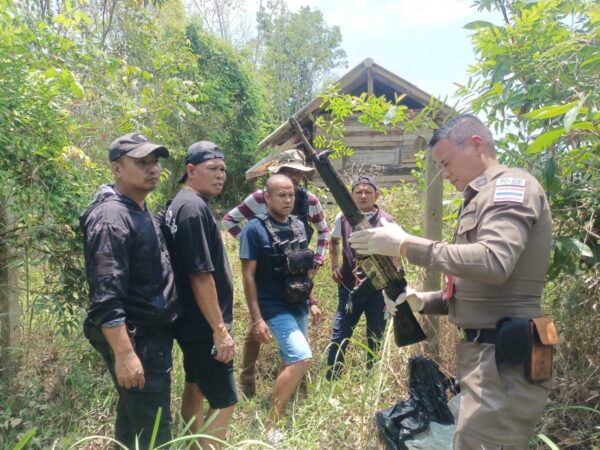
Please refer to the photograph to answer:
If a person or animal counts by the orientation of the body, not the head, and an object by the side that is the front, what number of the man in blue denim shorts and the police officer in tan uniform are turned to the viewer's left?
1

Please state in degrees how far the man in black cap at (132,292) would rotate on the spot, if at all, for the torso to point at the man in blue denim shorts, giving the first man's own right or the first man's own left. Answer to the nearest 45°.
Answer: approximately 90° to the first man's own left

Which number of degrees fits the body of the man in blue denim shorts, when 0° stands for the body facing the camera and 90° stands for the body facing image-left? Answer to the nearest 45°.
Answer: approximately 315°

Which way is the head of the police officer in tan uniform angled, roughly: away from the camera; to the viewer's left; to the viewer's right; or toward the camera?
to the viewer's left

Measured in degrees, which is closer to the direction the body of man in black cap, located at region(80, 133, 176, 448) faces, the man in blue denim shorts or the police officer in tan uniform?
the police officer in tan uniform

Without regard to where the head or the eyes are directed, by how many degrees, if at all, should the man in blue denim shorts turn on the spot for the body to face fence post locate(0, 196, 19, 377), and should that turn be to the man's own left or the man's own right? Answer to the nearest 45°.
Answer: approximately 135° to the man's own right

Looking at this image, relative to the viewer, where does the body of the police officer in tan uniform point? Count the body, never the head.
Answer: to the viewer's left

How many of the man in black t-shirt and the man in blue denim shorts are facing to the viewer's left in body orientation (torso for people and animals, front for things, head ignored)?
0

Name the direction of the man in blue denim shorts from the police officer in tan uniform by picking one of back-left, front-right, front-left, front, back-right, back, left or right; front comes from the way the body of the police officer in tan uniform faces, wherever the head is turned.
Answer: front-right

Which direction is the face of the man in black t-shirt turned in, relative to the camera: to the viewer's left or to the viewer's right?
to the viewer's right

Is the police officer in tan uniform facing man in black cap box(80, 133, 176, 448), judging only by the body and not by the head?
yes
